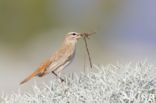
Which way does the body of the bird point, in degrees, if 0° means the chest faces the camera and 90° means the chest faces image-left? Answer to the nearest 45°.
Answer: approximately 270°
